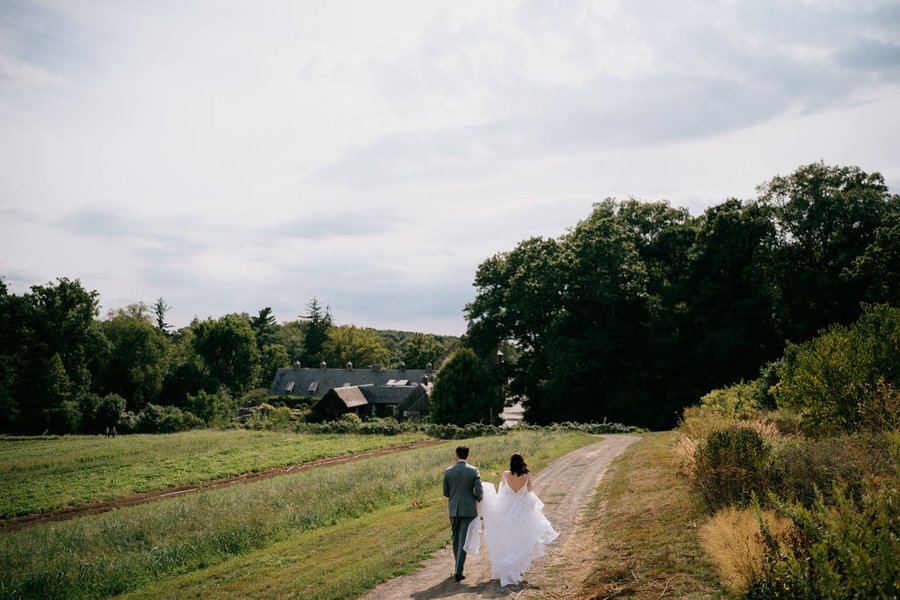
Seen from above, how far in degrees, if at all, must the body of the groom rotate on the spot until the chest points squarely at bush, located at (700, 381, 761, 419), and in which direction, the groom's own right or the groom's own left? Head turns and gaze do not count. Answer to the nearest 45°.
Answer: approximately 45° to the groom's own right

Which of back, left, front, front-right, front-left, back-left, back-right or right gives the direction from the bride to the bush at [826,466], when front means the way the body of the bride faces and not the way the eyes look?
right

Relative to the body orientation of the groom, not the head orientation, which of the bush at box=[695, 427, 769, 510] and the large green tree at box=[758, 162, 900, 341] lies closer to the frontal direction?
the large green tree

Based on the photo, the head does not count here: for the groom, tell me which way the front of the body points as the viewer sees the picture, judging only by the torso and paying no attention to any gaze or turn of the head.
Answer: away from the camera

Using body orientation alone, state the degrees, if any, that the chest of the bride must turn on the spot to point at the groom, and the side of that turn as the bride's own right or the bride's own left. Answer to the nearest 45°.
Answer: approximately 90° to the bride's own left

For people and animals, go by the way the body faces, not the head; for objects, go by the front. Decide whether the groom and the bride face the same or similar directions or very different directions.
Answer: same or similar directions

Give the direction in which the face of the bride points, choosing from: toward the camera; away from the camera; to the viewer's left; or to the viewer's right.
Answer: away from the camera

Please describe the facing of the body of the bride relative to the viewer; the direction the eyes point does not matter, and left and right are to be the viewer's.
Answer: facing away from the viewer

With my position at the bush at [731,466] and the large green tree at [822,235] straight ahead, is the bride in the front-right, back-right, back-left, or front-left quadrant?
back-left

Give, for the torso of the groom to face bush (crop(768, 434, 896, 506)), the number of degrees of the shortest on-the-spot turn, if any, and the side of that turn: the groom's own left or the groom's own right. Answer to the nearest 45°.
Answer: approximately 90° to the groom's own right

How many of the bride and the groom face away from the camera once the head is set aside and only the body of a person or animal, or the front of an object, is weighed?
2
